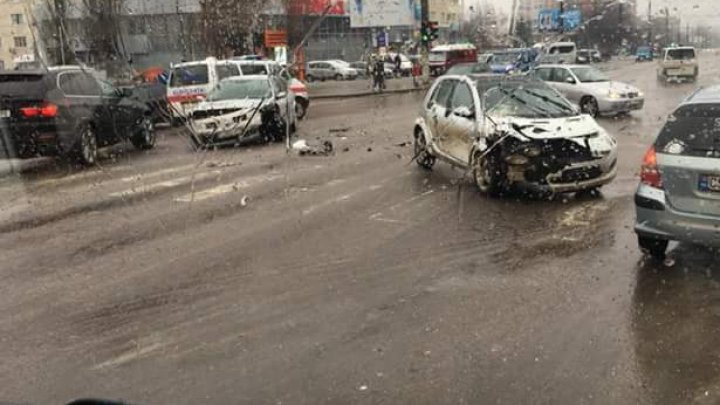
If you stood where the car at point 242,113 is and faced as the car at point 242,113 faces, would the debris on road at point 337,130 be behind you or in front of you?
behind

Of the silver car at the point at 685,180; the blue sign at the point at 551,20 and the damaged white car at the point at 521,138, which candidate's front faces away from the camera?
the silver car

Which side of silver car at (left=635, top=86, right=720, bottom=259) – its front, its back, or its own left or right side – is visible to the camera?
back

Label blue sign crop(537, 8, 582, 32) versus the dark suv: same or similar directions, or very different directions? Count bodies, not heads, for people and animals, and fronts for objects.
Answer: very different directions

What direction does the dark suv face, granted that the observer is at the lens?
facing away from the viewer and to the right of the viewer

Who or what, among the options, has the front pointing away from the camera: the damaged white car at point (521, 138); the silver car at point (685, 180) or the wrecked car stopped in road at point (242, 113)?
the silver car

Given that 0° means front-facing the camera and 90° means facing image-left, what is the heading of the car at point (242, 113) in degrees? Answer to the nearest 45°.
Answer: approximately 45°

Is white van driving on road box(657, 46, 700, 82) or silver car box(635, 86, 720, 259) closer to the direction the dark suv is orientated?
the white van driving on road
